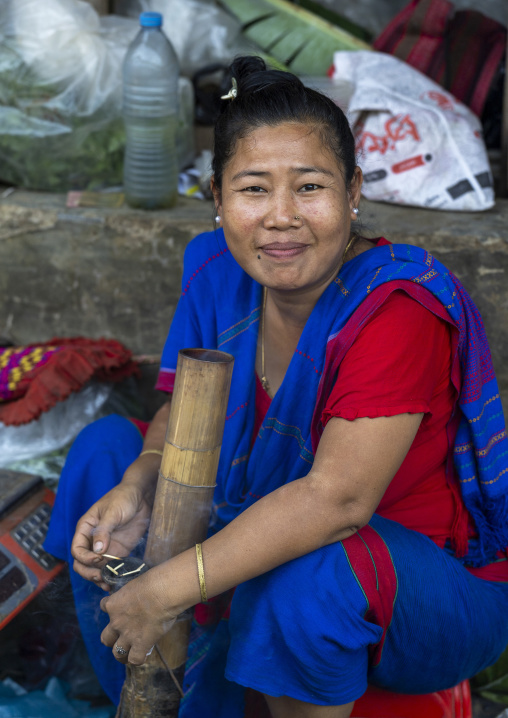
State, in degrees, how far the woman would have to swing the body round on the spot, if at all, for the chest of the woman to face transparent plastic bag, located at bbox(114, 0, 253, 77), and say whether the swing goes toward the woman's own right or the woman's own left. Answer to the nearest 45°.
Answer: approximately 135° to the woman's own right

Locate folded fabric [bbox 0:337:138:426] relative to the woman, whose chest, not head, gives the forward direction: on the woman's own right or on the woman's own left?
on the woman's own right

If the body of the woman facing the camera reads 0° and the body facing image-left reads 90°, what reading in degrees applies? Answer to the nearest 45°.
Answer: approximately 45°

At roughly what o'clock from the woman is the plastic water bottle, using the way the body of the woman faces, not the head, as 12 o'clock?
The plastic water bottle is roughly at 4 o'clock from the woman.
